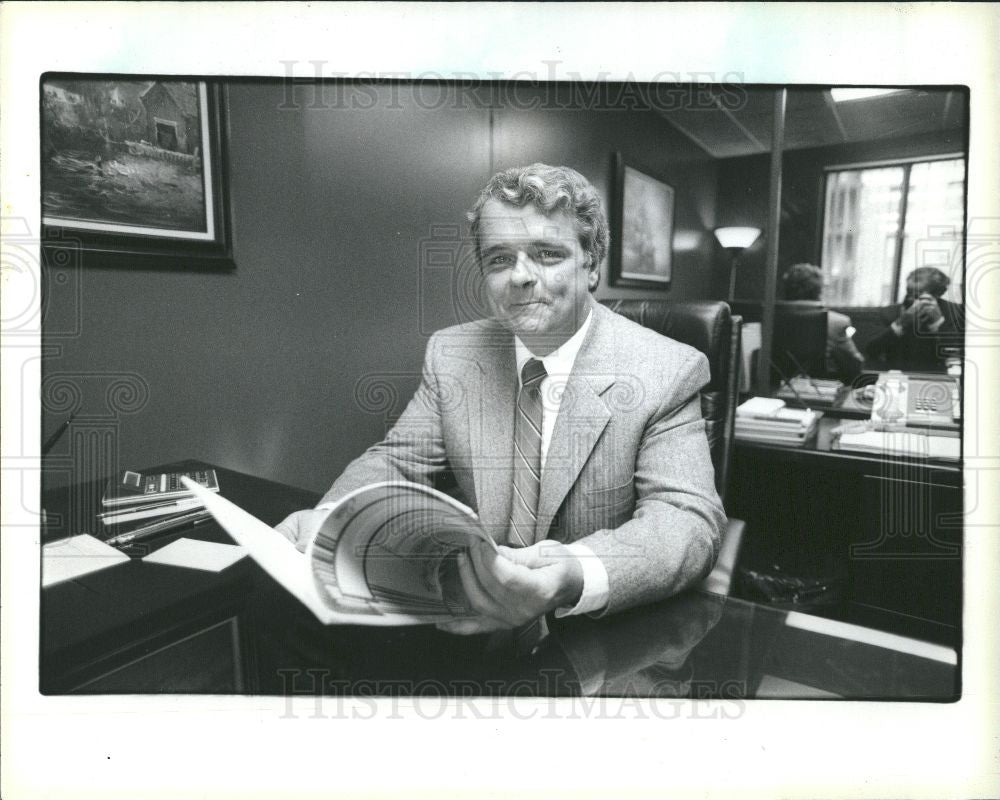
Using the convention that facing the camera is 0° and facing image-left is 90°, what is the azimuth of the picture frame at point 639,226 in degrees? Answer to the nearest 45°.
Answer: approximately 315°

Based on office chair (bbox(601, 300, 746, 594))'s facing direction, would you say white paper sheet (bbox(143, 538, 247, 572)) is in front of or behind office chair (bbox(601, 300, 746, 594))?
in front

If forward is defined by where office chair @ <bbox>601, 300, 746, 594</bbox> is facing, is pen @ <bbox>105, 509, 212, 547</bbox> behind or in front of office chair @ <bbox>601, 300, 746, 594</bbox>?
in front

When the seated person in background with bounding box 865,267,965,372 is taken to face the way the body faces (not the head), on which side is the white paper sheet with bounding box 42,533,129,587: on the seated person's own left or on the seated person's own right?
on the seated person's own right

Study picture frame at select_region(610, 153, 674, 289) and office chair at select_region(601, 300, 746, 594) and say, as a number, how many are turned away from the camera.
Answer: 0
